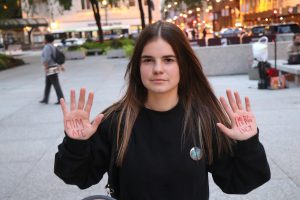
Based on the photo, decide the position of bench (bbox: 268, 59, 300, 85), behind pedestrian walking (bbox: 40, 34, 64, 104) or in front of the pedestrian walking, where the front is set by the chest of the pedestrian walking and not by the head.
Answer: behind

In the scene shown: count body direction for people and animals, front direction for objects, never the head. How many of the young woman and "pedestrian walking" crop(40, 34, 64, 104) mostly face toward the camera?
1

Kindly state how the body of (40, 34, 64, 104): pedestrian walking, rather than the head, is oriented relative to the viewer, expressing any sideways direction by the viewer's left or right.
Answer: facing to the left of the viewer

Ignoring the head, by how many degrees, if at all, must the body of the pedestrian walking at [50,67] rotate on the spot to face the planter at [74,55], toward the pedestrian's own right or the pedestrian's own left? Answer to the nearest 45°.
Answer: approximately 90° to the pedestrian's own right

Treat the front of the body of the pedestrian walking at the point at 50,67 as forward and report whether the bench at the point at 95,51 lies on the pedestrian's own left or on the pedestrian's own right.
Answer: on the pedestrian's own right

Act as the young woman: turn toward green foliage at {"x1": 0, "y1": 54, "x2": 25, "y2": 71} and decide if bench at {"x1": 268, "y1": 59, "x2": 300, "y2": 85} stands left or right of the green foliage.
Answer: right

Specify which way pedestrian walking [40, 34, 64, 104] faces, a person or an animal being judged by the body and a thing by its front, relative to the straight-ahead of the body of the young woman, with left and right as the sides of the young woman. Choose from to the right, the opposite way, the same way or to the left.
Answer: to the right

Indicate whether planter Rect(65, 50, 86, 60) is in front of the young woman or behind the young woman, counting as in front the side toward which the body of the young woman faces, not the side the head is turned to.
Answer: behind
